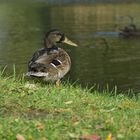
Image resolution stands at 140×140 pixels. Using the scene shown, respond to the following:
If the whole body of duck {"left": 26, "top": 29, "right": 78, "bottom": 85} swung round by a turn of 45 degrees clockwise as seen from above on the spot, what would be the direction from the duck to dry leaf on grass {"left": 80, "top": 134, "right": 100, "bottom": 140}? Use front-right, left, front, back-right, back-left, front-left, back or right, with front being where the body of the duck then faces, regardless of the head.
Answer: front-right

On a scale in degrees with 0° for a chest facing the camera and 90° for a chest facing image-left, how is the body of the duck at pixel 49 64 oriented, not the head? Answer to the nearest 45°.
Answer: approximately 270°
